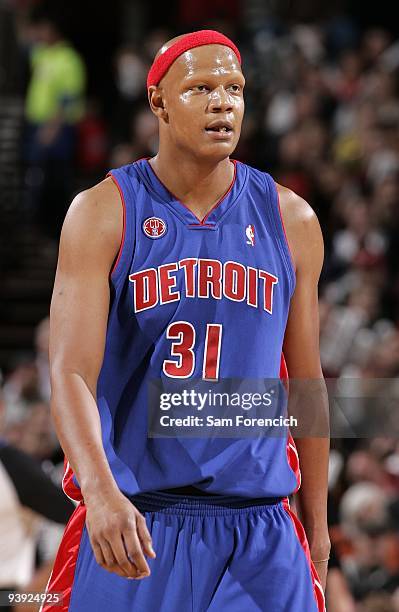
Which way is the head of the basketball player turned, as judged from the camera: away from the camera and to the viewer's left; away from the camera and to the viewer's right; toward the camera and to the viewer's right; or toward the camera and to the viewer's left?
toward the camera and to the viewer's right
